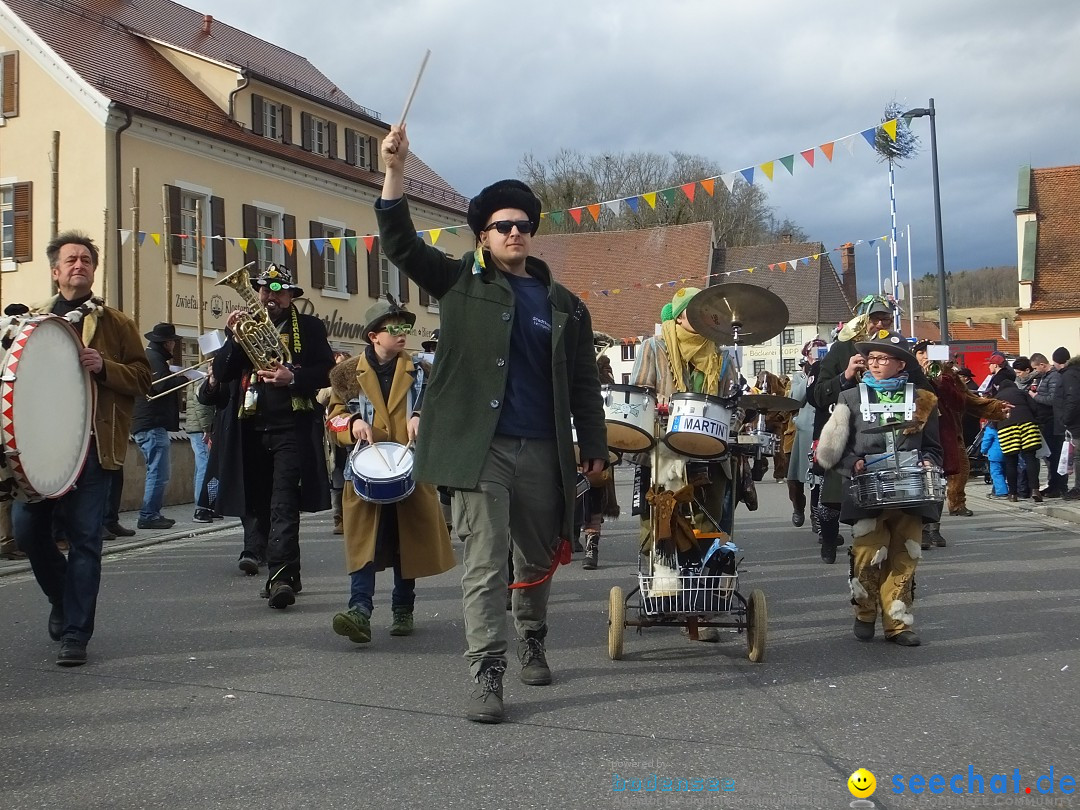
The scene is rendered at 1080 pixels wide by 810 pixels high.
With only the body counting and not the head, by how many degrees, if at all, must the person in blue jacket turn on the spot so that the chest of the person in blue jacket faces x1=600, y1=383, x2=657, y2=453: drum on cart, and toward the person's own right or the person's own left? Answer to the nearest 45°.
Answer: approximately 90° to the person's own left

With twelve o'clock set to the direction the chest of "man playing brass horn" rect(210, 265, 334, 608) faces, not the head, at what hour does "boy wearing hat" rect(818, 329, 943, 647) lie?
The boy wearing hat is roughly at 10 o'clock from the man playing brass horn.

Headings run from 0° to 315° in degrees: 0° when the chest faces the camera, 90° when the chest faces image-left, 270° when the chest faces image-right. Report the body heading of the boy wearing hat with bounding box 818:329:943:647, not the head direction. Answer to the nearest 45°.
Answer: approximately 0°

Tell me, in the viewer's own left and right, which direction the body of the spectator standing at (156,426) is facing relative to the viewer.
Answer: facing to the right of the viewer

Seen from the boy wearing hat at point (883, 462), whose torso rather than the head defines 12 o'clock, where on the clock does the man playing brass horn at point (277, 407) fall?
The man playing brass horn is roughly at 3 o'clock from the boy wearing hat.

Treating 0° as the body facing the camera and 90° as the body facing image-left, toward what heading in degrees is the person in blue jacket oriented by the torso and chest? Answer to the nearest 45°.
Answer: approximately 90°

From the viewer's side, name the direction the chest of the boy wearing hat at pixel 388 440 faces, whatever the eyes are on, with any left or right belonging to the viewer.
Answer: facing the viewer

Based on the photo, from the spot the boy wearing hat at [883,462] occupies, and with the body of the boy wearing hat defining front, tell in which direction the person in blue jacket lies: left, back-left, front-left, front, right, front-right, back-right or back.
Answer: back

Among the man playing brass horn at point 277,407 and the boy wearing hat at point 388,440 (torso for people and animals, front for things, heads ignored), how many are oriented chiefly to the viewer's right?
0

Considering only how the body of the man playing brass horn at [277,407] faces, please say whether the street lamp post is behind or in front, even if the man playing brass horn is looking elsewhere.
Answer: behind
